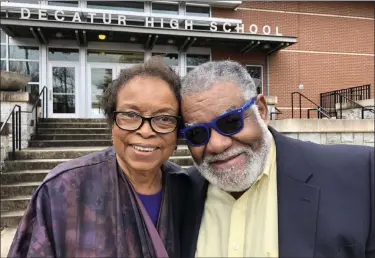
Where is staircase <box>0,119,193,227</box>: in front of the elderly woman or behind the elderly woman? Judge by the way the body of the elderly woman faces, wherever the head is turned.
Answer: behind

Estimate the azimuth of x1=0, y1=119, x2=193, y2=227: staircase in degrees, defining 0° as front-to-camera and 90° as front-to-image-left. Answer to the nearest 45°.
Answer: approximately 0°

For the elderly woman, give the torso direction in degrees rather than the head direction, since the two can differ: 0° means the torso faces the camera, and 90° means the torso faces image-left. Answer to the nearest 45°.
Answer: approximately 315°

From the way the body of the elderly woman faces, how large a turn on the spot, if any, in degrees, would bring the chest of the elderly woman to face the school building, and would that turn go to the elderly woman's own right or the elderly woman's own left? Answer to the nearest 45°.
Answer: approximately 135° to the elderly woman's own left

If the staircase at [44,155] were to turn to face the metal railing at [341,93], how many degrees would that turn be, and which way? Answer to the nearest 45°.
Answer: approximately 135° to its left
